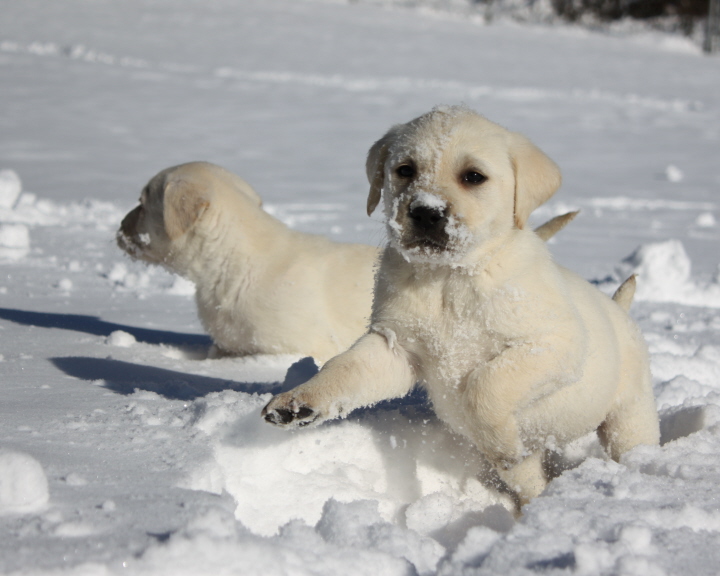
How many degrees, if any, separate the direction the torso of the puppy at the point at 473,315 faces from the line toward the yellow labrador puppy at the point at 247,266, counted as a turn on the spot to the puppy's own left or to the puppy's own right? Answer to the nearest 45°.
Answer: approximately 90° to the puppy's own right

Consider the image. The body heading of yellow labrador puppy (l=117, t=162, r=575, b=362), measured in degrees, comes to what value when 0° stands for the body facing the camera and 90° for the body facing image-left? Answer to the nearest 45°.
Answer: approximately 90°

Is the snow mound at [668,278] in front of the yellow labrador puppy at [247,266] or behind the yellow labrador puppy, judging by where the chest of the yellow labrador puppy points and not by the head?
behind

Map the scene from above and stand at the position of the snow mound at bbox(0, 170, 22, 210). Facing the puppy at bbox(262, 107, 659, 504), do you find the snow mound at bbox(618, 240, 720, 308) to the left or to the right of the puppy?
left

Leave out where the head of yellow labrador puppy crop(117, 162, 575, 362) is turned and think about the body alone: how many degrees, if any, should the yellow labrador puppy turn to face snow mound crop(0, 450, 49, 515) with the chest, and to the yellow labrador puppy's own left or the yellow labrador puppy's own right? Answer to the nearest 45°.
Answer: approximately 90° to the yellow labrador puppy's own left

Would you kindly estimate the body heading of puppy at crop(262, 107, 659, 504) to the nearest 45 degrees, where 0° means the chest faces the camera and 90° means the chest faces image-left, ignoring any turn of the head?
approximately 45°

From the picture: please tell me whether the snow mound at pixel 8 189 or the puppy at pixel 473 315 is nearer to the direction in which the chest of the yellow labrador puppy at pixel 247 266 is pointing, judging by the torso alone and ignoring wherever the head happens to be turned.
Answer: the snow mound
